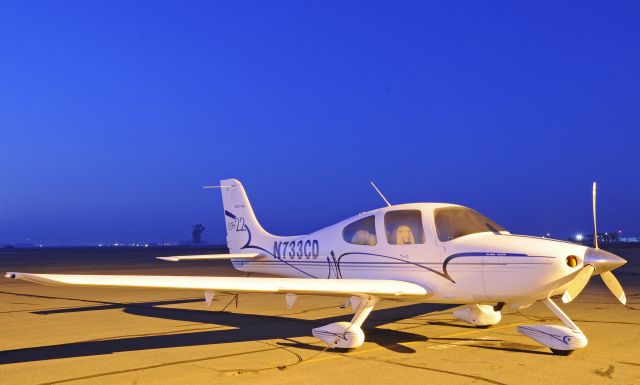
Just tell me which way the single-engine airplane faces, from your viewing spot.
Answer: facing the viewer and to the right of the viewer
